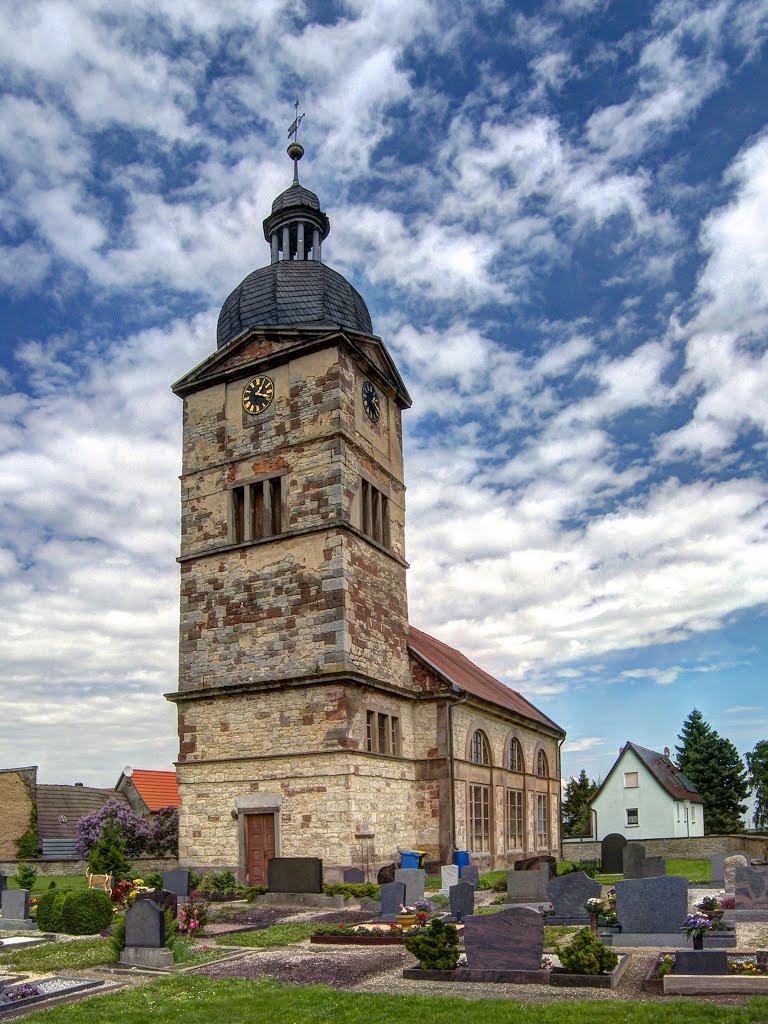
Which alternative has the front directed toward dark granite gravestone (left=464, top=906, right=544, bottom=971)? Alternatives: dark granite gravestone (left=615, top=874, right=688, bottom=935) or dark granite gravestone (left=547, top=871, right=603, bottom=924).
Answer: dark granite gravestone (left=547, top=871, right=603, bottom=924)

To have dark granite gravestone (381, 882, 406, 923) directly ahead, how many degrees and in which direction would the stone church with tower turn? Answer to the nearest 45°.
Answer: approximately 45° to its left

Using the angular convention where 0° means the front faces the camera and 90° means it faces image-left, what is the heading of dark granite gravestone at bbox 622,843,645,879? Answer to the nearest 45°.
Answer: approximately 0°

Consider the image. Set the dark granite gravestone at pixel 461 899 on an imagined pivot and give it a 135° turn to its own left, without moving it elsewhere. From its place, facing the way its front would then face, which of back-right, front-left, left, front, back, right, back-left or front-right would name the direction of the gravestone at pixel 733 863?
front

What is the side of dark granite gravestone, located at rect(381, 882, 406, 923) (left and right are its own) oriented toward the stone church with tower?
back

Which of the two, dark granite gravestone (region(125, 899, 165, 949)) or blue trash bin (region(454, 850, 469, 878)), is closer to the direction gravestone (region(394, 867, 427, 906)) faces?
the dark granite gravestone
